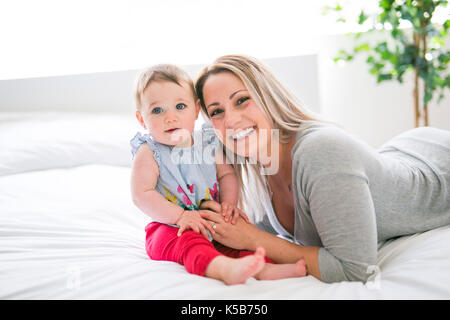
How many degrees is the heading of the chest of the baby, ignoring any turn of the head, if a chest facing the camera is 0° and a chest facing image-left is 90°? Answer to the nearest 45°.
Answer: approximately 315°

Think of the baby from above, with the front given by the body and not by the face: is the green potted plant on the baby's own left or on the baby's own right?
on the baby's own left

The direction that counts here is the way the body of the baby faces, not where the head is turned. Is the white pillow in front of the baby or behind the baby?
behind
